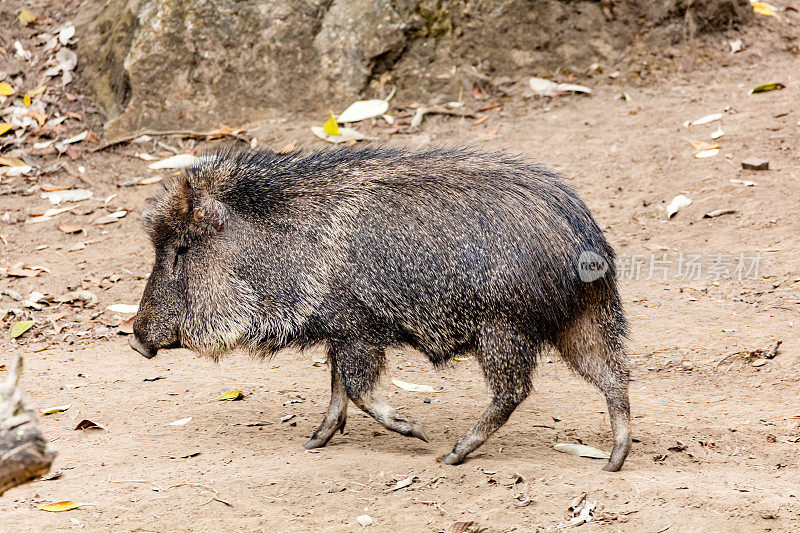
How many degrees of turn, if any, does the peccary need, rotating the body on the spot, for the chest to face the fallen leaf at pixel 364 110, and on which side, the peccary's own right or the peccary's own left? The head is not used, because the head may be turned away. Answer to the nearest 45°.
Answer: approximately 90° to the peccary's own right

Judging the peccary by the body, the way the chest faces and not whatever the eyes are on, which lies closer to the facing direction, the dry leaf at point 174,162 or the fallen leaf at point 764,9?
the dry leaf

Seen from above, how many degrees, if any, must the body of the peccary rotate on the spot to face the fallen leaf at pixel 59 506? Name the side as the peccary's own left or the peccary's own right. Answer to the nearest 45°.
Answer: approximately 45° to the peccary's own left

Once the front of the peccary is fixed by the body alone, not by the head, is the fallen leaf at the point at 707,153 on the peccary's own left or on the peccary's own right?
on the peccary's own right

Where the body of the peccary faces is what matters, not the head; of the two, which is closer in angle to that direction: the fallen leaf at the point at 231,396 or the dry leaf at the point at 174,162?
the fallen leaf

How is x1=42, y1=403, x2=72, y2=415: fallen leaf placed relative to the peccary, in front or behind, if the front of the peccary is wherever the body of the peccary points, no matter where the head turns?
in front

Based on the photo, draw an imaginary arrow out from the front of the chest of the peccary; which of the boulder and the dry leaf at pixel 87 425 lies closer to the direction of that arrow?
the dry leaf

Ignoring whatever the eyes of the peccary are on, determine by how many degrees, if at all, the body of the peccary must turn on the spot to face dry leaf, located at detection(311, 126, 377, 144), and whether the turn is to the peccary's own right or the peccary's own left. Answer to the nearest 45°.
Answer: approximately 90° to the peccary's own right

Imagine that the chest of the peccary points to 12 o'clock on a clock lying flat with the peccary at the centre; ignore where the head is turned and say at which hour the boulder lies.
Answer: The boulder is roughly at 3 o'clock from the peccary.

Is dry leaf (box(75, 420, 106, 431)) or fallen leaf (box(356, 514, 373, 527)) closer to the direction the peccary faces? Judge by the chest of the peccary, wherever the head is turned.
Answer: the dry leaf

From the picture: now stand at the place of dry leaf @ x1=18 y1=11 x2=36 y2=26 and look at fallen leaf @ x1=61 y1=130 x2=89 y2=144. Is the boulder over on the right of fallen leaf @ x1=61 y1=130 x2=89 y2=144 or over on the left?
left

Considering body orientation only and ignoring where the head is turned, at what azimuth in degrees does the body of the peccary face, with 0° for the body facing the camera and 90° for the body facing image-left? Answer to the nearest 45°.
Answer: approximately 90°

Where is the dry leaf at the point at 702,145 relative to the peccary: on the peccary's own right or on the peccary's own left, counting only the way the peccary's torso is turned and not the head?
on the peccary's own right
